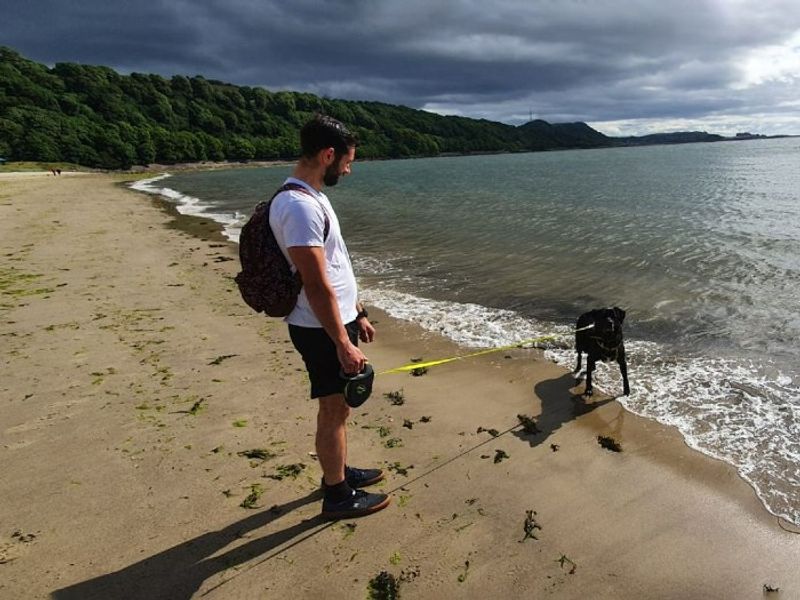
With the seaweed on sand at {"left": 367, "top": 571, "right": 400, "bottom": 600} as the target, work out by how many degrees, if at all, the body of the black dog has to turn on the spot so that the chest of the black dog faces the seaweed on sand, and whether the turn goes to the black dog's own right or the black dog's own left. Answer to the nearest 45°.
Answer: approximately 45° to the black dog's own right

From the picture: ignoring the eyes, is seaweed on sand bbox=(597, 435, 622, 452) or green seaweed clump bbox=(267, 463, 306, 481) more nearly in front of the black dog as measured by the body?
the seaweed on sand

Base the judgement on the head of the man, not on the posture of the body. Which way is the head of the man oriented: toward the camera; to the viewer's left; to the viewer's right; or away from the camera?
to the viewer's right

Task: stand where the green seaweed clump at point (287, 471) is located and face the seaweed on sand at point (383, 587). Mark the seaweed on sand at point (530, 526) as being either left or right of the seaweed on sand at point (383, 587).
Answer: left

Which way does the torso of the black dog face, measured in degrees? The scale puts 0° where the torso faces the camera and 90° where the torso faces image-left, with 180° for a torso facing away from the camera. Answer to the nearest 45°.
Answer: approximately 315°

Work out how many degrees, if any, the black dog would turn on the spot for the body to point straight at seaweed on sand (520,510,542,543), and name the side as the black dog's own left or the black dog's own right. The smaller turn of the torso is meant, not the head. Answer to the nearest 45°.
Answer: approximately 45° to the black dog's own right

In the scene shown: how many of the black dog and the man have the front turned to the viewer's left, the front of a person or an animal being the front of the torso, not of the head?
0

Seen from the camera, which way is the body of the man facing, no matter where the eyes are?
to the viewer's right

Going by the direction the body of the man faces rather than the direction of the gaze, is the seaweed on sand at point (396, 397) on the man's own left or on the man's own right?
on the man's own left

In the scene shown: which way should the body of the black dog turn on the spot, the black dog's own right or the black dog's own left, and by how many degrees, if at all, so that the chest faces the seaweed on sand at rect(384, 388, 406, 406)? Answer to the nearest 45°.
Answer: approximately 90° to the black dog's own right

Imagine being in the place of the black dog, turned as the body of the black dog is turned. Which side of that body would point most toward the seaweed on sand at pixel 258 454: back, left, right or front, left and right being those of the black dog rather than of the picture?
right

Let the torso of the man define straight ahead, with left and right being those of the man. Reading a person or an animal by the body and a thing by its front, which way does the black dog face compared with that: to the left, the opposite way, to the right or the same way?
to the right
